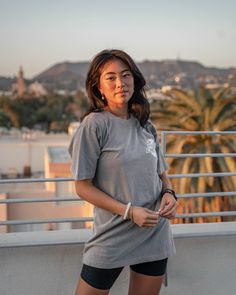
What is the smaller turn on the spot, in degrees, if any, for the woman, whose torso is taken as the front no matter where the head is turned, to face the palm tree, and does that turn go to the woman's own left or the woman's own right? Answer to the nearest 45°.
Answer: approximately 135° to the woman's own left

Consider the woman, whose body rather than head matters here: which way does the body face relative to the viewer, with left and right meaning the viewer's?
facing the viewer and to the right of the viewer
